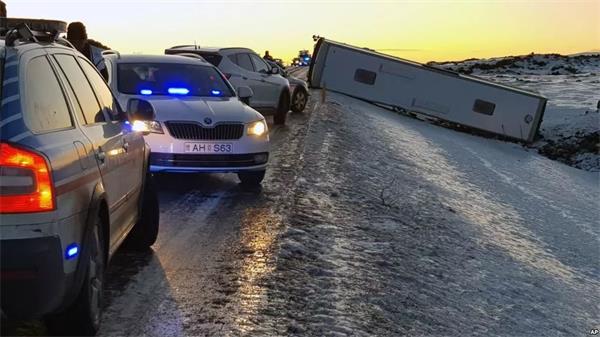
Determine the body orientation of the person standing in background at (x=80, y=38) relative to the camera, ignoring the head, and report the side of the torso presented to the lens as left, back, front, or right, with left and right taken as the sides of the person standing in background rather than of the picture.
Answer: back

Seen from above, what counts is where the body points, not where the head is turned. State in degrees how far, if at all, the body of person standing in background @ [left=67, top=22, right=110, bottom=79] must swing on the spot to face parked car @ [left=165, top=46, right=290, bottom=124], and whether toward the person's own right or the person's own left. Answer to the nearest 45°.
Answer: approximately 45° to the person's own right

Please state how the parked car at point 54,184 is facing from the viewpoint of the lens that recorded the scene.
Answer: facing away from the viewer and to the right of the viewer
